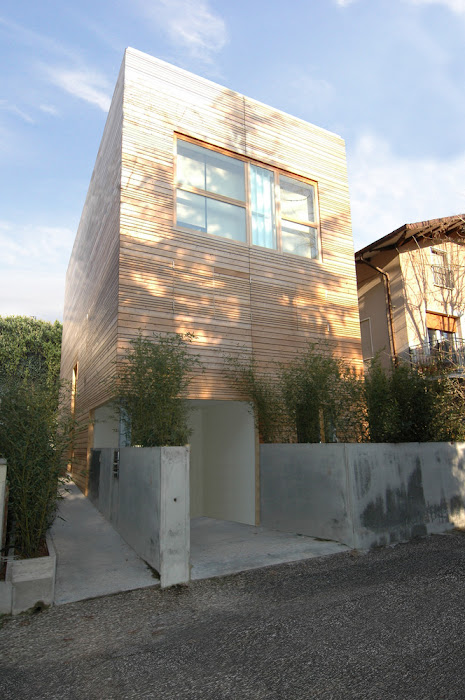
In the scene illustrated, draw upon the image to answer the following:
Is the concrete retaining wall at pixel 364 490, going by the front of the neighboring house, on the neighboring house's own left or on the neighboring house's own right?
on the neighboring house's own right

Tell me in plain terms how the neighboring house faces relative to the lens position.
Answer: facing the viewer and to the right of the viewer

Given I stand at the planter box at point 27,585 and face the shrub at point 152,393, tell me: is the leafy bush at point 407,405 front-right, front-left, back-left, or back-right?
front-right

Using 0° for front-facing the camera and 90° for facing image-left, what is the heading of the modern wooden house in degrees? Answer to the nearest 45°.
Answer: approximately 315°

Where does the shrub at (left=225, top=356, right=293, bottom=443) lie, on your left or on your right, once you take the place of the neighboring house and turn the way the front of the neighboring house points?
on your right

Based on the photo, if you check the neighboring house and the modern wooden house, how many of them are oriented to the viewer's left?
0

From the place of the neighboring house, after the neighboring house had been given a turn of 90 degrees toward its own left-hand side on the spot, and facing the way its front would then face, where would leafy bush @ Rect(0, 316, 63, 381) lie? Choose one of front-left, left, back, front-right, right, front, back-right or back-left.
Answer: back-left
